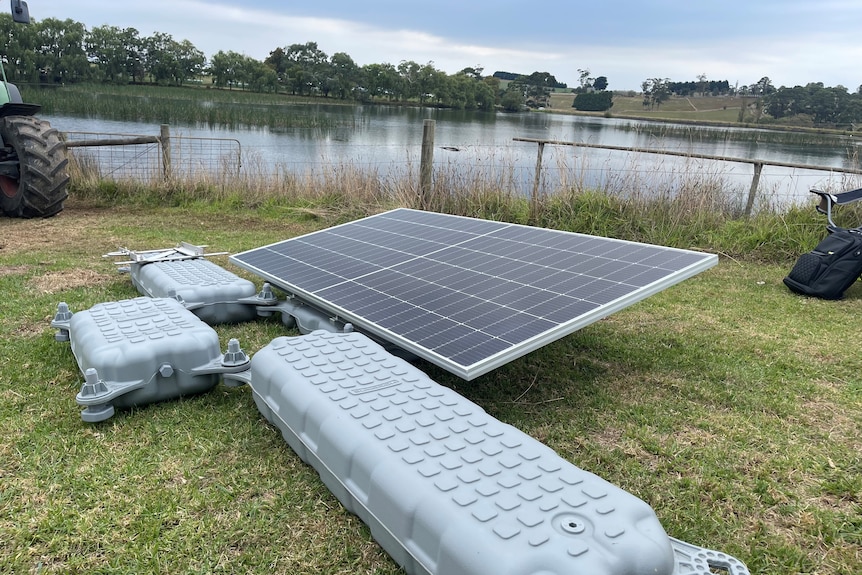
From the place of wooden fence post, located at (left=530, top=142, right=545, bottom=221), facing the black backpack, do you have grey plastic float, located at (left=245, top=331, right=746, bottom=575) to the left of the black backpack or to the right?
right

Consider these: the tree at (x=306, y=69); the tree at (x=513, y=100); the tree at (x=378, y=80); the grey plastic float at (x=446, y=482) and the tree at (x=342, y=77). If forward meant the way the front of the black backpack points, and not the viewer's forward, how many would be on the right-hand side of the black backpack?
4

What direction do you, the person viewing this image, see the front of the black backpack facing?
facing the viewer and to the left of the viewer

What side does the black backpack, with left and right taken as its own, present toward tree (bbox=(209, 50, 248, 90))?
right

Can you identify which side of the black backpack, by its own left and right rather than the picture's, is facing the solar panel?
front

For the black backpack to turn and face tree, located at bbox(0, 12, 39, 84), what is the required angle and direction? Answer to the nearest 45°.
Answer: approximately 45° to its right

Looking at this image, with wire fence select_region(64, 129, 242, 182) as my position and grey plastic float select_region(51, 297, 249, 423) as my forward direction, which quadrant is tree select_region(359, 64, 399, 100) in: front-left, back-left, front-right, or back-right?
back-left

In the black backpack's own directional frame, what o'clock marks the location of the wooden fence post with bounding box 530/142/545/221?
The wooden fence post is roughly at 2 o'clock from the black backpack.
